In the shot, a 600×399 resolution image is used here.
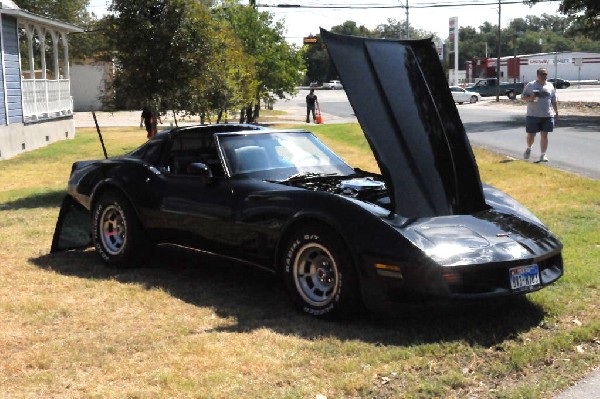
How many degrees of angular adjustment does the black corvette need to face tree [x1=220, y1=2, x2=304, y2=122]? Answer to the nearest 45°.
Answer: approximately 135° to its left

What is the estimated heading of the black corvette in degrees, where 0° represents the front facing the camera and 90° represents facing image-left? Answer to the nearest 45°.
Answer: approximately 315°

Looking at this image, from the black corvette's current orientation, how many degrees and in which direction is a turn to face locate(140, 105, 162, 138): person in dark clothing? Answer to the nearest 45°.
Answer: approximately 135° to its left

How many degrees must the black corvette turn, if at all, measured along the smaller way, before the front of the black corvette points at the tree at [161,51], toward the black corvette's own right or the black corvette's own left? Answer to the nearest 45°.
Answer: approximately 135° to the black corvette's own left

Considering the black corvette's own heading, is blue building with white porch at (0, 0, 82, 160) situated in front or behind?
behind

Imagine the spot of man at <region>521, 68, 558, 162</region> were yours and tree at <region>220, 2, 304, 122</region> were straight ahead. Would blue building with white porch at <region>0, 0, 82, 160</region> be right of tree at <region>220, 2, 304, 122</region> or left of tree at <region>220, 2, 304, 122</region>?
left
